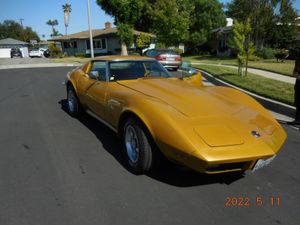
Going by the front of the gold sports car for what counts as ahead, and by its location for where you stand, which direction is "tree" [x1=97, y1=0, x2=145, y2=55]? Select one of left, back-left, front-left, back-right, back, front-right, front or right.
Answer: back-left

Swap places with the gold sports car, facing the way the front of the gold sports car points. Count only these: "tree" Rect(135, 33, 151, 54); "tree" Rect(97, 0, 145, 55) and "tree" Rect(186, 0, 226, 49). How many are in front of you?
0

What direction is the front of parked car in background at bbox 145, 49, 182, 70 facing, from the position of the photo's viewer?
facing away from the viewer and to the left of the viewer

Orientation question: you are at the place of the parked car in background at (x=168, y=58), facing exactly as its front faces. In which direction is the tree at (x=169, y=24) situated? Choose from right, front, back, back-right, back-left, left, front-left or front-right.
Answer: front-right

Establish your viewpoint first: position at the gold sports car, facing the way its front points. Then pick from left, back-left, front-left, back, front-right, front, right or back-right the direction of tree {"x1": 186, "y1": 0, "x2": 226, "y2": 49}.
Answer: back-left

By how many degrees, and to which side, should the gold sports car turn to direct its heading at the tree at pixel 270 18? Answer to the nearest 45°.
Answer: approximately 135° to its left

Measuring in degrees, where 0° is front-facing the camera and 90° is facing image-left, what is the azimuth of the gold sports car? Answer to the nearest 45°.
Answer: approximately 315°

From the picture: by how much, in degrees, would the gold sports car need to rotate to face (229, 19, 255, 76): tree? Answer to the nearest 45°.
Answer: approximately 135° to its left

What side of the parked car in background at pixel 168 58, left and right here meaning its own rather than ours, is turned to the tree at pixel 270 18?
right

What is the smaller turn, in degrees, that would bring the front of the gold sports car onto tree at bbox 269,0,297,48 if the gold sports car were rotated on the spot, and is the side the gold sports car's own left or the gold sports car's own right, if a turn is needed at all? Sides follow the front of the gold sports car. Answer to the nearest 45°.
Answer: approximately 135° to the gold sports car's own left

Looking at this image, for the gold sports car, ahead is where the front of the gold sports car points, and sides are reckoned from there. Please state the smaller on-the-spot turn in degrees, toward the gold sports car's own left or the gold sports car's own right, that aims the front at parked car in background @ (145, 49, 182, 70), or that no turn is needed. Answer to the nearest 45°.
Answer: approximately 135° to the gold sports car's own left
